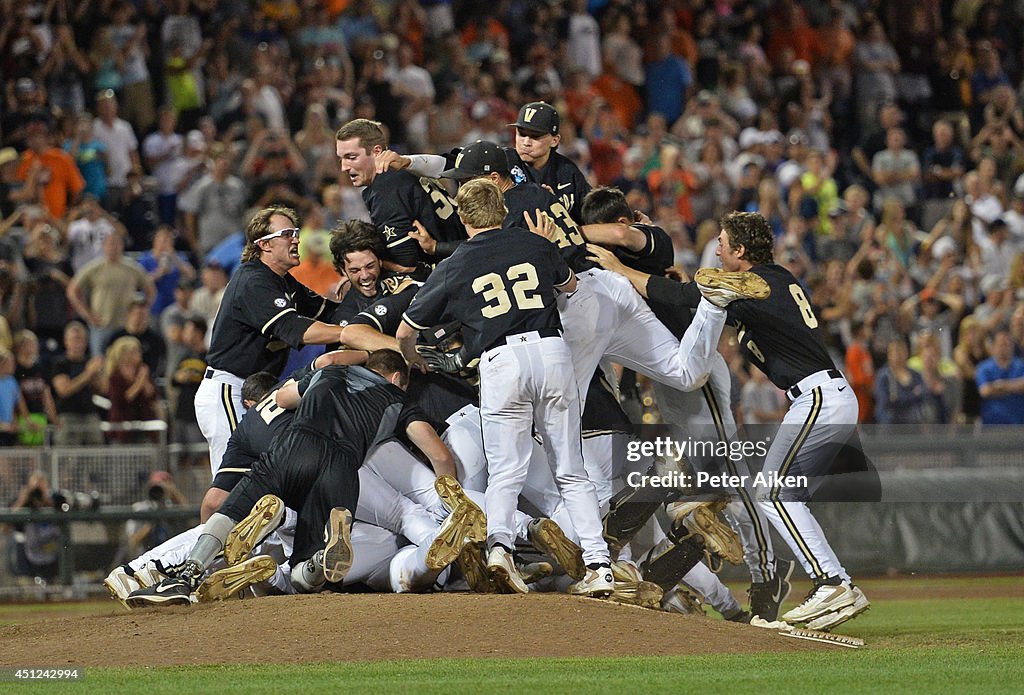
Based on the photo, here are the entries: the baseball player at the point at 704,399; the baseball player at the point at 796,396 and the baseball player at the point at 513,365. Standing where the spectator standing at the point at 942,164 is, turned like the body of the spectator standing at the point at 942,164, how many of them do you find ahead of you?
3

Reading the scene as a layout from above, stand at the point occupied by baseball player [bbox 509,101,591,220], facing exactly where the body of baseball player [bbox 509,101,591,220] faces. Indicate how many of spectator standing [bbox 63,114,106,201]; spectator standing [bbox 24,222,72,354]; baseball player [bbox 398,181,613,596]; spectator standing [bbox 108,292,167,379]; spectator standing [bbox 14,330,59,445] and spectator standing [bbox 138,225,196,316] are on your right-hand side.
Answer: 5

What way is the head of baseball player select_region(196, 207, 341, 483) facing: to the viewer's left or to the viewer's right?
to the viewer's right

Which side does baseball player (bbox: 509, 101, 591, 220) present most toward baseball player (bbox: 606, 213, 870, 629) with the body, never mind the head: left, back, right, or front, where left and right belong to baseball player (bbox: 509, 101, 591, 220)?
left

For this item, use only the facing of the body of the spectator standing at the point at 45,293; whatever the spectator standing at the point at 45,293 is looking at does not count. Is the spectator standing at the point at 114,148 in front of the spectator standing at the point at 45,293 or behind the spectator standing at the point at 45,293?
behind

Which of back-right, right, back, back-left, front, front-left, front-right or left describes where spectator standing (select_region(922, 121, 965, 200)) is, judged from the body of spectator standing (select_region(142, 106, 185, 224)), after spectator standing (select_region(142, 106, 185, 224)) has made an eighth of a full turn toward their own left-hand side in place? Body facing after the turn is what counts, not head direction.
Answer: front-left

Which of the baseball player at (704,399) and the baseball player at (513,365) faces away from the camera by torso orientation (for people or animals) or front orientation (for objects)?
the baseball player at (513,365)

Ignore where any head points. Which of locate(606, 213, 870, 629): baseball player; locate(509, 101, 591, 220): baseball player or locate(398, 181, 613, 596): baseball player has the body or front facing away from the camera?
locate(398, 181, 613, 596): baseball player

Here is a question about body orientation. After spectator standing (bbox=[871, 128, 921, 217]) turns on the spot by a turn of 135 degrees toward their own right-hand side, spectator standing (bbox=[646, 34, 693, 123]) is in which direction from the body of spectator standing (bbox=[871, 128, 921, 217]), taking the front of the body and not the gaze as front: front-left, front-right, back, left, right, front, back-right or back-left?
front-left

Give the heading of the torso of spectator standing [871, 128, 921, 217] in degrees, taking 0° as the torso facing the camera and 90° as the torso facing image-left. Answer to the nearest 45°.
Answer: approximately 0°

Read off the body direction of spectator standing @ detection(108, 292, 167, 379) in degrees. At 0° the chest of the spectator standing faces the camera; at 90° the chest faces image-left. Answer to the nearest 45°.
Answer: approximately 0°

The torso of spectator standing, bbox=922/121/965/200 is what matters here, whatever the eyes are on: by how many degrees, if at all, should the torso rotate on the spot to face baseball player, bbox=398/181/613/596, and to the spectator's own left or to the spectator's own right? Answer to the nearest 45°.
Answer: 0° — they already face them

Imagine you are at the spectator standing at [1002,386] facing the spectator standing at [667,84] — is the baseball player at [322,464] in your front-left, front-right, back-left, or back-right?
back-left
